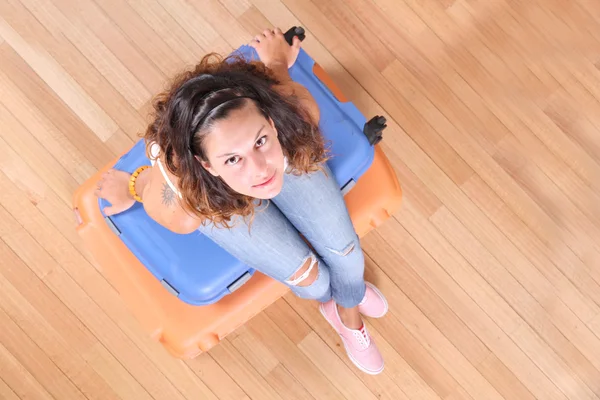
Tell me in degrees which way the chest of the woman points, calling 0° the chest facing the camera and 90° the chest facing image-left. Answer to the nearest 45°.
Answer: approximately 315°
